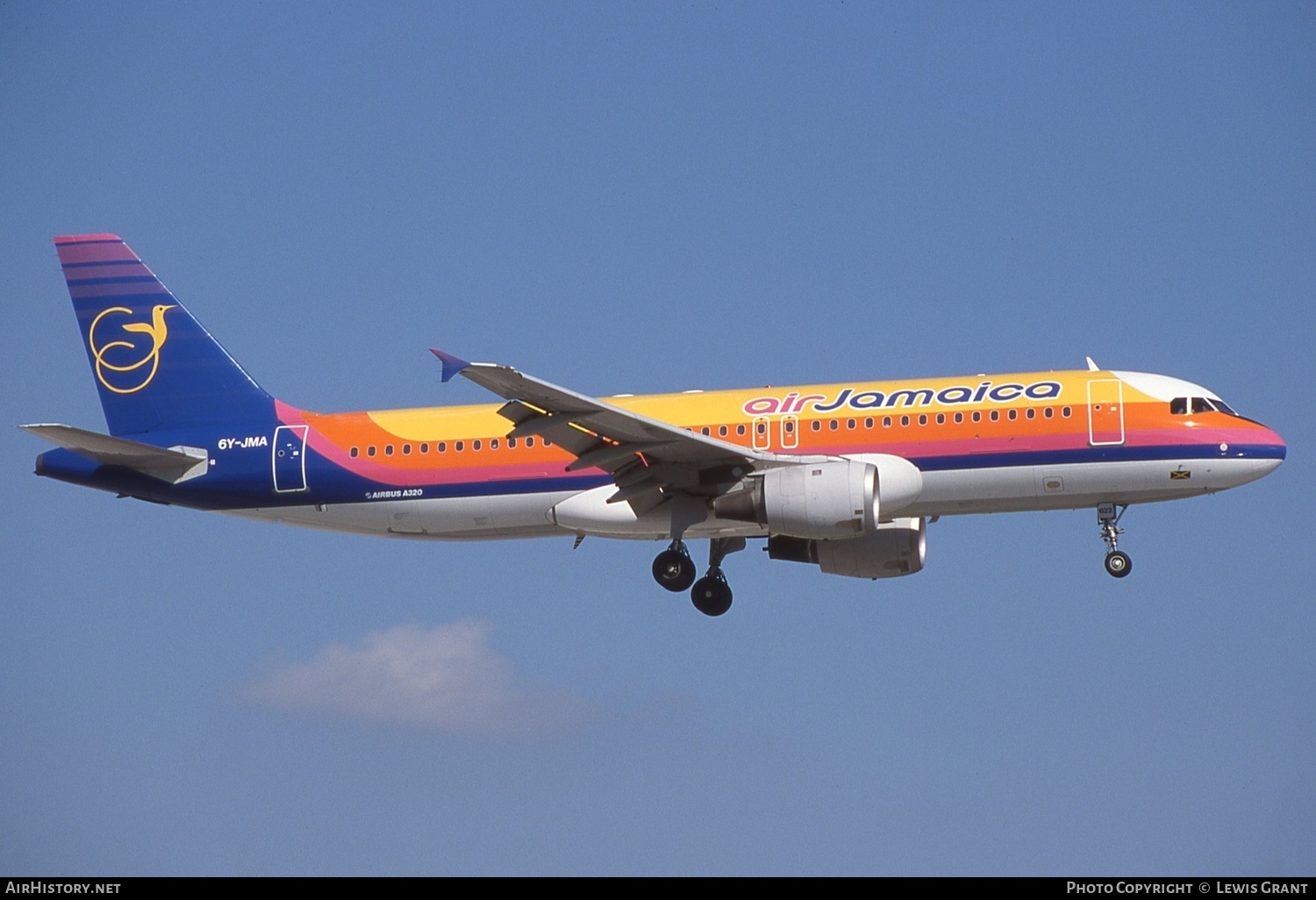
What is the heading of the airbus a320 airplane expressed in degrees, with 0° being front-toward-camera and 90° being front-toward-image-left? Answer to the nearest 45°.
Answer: approximately 270°
